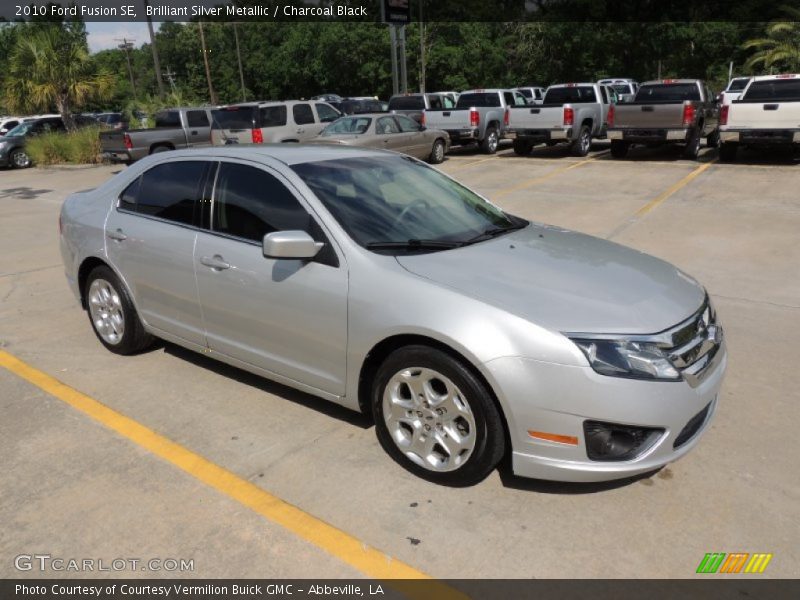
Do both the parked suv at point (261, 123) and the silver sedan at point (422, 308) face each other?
no

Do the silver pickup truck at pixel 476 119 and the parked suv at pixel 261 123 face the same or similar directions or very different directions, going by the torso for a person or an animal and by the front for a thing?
same or similar directions

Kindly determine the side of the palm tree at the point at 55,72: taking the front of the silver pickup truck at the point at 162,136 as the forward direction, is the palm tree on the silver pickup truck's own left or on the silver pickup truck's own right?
on the silver pickup truck's own left

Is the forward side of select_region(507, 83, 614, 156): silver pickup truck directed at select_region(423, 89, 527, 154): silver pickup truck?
no

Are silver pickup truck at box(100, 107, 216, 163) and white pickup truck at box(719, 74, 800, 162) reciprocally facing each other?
no

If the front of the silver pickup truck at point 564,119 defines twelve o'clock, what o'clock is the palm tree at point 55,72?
The palm tree is roughly at 8 o'clock from the silver pickup truck.

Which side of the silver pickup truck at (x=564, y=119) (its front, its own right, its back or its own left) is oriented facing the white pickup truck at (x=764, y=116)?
right

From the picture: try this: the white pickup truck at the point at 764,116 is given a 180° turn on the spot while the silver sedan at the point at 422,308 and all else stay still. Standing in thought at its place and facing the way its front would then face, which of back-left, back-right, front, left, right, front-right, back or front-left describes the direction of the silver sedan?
front

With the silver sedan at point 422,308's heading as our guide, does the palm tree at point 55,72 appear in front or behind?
behind

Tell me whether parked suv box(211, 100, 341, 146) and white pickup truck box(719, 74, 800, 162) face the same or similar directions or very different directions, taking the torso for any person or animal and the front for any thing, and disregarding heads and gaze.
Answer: same or similar directions

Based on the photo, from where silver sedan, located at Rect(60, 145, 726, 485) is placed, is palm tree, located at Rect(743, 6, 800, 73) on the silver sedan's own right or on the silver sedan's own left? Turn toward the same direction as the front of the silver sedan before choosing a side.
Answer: on the silver sedan's own left

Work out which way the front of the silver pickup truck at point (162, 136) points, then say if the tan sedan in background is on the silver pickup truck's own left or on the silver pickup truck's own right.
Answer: on the silver pickup truck's own right

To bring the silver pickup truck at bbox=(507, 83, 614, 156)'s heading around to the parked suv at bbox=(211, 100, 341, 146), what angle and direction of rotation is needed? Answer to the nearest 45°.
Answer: approximately 135° to its left

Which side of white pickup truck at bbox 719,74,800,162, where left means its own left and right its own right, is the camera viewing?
back

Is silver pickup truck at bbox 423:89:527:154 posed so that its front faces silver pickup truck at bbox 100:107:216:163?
no

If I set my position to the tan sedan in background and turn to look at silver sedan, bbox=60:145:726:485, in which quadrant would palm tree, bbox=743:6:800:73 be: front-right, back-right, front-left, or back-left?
back-left

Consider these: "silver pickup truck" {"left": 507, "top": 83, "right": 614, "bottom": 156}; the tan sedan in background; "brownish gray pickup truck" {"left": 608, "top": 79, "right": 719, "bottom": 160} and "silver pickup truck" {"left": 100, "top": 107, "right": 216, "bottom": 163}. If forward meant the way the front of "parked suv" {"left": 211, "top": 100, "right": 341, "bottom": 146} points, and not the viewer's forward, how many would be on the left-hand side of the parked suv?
1

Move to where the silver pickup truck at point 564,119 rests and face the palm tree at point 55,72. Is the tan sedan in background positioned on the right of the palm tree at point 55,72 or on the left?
left

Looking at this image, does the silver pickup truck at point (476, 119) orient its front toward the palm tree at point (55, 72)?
no
